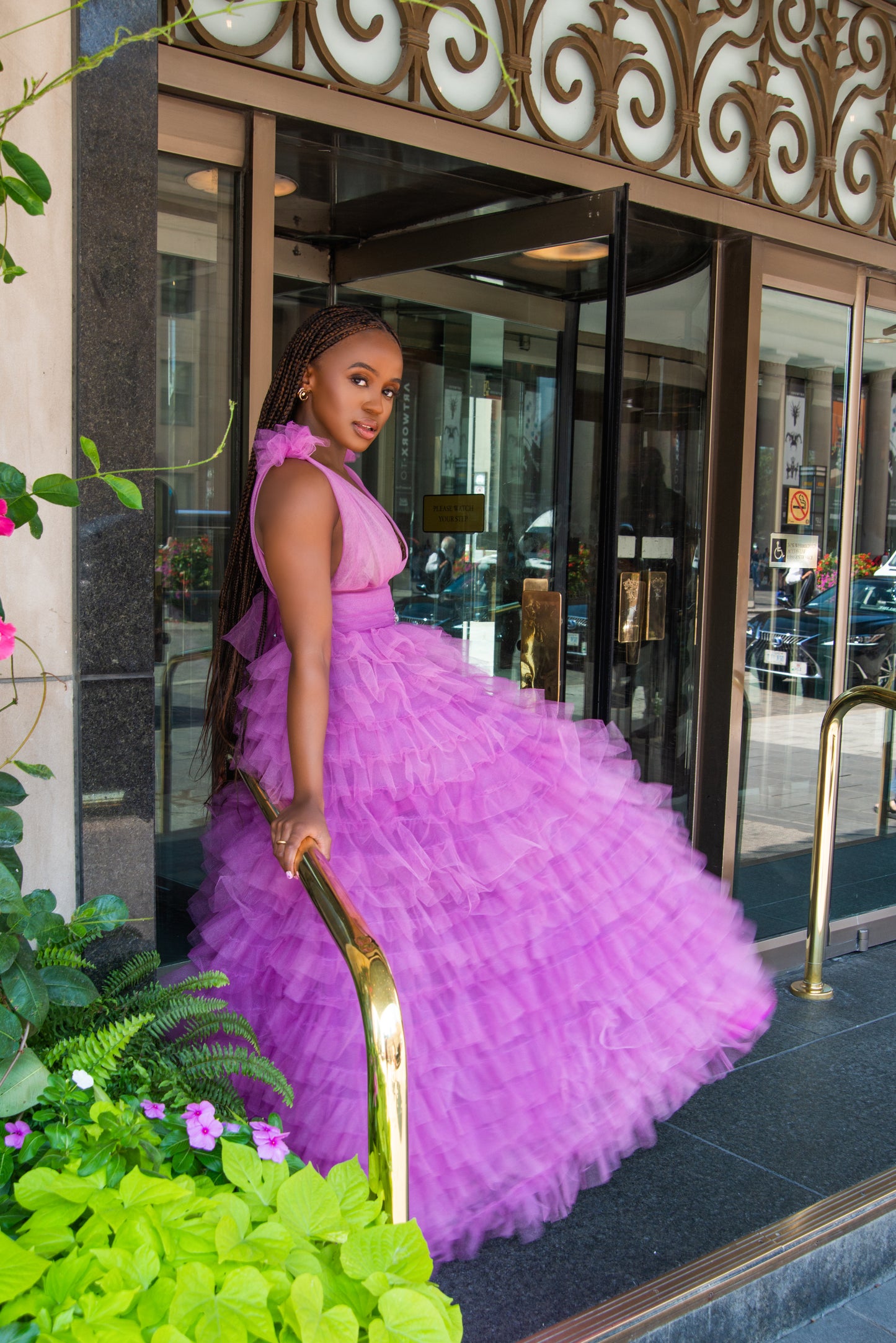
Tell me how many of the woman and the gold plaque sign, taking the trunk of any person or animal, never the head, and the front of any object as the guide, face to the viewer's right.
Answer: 1

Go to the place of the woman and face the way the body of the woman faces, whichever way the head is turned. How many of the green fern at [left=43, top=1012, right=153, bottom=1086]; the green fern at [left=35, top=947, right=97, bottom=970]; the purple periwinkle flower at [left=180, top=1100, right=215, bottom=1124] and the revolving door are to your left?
1

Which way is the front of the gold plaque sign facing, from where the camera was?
facing the viewer

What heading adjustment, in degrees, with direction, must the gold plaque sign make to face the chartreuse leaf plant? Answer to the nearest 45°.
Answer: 0° — it already faces it

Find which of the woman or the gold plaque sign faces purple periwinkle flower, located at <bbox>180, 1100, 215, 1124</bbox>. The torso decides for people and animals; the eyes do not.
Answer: the gold plaque sign

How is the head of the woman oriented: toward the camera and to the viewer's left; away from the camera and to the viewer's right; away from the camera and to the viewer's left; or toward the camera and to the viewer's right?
toward the camera and to the viewer's right

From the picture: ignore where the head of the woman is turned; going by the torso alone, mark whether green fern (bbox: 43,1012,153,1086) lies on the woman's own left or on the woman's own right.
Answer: on the woman's own right

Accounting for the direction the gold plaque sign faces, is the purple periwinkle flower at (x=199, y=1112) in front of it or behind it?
in front

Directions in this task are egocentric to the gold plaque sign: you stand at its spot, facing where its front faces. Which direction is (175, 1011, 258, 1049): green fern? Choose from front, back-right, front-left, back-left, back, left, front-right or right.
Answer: front

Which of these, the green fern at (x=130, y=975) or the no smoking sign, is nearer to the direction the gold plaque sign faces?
the green fern

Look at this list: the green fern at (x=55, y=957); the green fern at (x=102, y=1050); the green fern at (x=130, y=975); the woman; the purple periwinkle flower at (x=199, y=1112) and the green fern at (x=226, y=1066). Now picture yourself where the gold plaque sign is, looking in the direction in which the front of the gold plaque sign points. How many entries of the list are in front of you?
6

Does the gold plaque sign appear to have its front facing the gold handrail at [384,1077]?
yes
